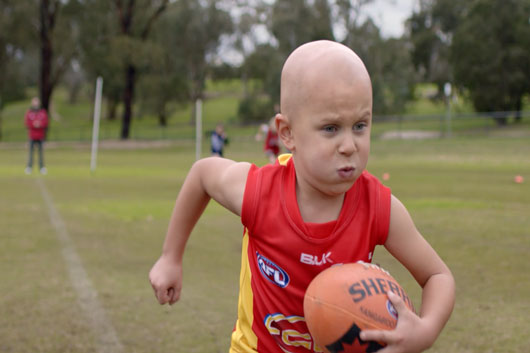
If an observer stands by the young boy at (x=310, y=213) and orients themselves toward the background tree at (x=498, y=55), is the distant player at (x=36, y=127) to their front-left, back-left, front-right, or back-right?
front-left

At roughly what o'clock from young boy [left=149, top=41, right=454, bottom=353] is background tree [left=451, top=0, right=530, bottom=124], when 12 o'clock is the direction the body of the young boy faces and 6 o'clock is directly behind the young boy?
The background tree is roughly at 8 o'clock from the young boy.

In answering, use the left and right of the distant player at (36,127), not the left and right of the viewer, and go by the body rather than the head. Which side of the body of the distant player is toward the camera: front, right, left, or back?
front

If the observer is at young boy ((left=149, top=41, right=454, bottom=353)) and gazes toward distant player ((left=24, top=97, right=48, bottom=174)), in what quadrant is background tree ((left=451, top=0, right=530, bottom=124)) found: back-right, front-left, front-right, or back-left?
front-right

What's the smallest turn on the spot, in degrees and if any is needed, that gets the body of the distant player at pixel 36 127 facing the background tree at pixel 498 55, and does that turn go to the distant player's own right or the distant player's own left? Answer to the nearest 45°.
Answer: approximately 135° to the distant player's own left

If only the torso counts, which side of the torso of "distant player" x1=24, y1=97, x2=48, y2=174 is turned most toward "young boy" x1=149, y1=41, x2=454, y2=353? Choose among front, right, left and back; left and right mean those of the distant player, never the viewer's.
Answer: front

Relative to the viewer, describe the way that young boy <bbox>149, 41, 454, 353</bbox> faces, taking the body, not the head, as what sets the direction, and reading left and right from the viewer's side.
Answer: facing the viewer and to the right of the viewer

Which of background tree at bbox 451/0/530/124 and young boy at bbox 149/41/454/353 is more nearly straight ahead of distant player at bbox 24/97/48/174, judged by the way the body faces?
the young boy

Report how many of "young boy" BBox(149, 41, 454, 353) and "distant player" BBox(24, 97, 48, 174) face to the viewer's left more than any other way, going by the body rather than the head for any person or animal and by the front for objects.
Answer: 0

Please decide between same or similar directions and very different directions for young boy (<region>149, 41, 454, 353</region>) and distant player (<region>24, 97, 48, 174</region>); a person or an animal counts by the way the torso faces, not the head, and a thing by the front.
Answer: same or similar directions

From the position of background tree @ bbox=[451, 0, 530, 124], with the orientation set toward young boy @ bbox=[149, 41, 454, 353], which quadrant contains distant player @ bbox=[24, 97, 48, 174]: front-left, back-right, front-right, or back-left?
front-right
